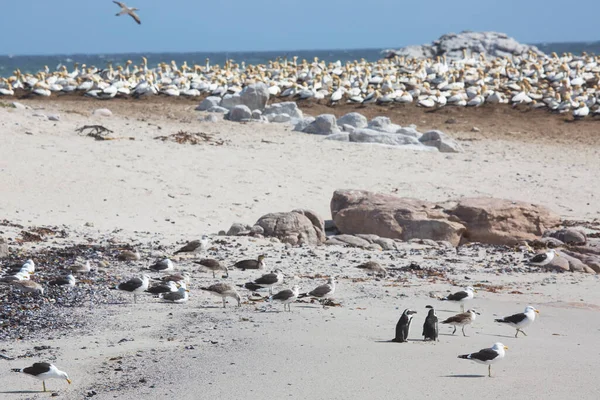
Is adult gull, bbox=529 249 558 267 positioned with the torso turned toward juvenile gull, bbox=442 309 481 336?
no

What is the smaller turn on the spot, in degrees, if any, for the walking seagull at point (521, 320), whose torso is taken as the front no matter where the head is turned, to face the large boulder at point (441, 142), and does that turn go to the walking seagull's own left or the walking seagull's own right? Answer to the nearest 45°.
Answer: approximately 90° to the walking seagull's own left

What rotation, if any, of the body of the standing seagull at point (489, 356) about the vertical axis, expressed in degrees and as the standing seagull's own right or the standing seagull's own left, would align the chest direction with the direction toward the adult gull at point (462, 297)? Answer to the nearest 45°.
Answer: approximately 90° to the standing seagull's own left

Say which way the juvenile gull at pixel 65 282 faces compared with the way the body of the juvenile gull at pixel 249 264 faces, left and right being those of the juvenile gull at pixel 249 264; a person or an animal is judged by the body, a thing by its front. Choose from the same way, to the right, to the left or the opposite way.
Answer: the same way

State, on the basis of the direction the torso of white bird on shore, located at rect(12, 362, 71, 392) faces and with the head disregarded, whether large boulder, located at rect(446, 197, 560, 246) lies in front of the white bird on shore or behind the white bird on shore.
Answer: in front

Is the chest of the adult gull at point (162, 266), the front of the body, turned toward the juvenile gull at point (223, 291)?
no
